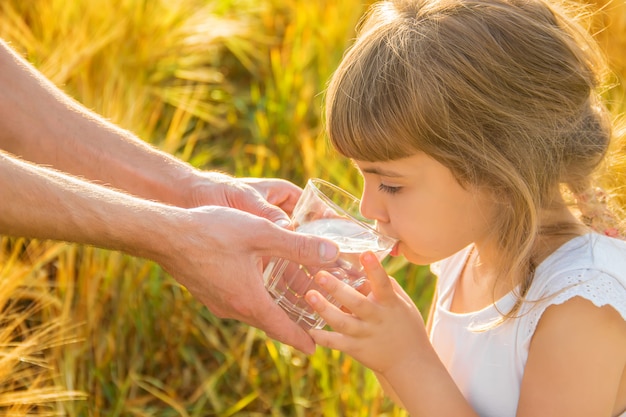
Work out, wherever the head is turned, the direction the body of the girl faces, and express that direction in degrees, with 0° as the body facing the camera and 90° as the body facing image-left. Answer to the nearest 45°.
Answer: approximately 45°

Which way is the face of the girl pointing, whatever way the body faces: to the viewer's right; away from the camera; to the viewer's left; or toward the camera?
to the viewer's left
